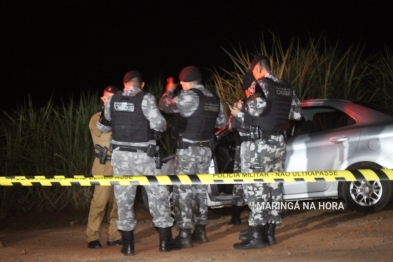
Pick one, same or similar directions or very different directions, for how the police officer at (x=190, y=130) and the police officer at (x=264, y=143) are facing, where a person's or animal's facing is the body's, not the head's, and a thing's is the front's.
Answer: same or similar directions

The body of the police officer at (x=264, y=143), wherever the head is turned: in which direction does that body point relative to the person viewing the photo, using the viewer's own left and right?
facing away from the viewer and to the left of the viewer

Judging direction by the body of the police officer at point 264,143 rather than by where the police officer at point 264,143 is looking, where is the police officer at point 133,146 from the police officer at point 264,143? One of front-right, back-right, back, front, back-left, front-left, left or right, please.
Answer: front-left

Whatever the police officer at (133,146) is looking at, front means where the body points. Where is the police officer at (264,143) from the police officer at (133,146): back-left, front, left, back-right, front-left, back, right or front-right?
front-right

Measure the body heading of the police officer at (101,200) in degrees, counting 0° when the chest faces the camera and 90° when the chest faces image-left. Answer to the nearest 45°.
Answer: approximately 270°

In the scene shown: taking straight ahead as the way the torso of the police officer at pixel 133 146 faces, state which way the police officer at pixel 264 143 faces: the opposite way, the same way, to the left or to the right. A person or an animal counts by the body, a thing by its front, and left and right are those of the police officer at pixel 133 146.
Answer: to the left

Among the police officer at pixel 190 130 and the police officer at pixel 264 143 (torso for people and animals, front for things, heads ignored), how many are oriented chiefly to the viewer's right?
0

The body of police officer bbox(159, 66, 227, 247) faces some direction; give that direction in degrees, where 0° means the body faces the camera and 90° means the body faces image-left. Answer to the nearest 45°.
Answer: approximately 135°

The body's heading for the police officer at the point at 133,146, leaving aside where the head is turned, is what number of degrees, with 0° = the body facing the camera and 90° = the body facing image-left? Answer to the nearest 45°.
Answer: approximately 225°
